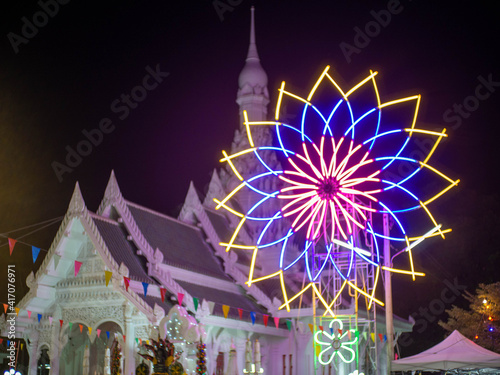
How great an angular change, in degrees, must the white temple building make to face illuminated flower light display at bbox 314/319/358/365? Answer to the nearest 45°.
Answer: approximately 135° to its left

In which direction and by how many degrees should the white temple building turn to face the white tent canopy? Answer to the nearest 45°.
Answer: approximately 90° to its left

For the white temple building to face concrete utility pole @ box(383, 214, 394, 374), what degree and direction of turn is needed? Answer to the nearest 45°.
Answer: approximately 90° to its left

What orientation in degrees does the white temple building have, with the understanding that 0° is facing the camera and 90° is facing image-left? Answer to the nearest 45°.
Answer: approximately 45°
